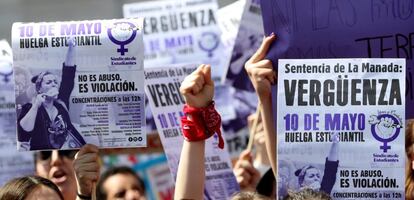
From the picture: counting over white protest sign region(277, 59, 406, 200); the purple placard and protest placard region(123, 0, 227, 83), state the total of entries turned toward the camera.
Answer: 3

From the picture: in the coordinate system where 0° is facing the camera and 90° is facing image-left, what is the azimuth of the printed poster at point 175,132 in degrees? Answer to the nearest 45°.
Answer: approximately 0°

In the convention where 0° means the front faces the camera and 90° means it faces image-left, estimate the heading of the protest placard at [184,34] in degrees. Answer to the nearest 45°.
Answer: approximately 0°

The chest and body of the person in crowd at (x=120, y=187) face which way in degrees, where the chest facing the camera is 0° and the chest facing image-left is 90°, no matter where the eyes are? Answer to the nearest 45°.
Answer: approximately 315°

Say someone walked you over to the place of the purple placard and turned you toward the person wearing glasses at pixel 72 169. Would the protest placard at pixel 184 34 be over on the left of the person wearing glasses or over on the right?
right

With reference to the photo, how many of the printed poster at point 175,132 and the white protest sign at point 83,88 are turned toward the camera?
2
